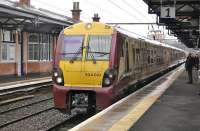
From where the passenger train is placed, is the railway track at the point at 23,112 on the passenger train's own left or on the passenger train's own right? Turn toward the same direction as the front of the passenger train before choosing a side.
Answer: on the passenger train's own right

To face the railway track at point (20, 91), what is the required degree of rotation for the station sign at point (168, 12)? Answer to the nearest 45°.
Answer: approximately 90° to its right

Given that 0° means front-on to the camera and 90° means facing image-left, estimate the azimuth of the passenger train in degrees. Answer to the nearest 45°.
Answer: approximately 45°

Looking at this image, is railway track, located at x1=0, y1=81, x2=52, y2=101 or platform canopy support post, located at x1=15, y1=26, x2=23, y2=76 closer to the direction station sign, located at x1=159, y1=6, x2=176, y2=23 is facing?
the railway track

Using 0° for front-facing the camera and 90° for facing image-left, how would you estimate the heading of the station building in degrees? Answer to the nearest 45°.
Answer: approximately 315°
